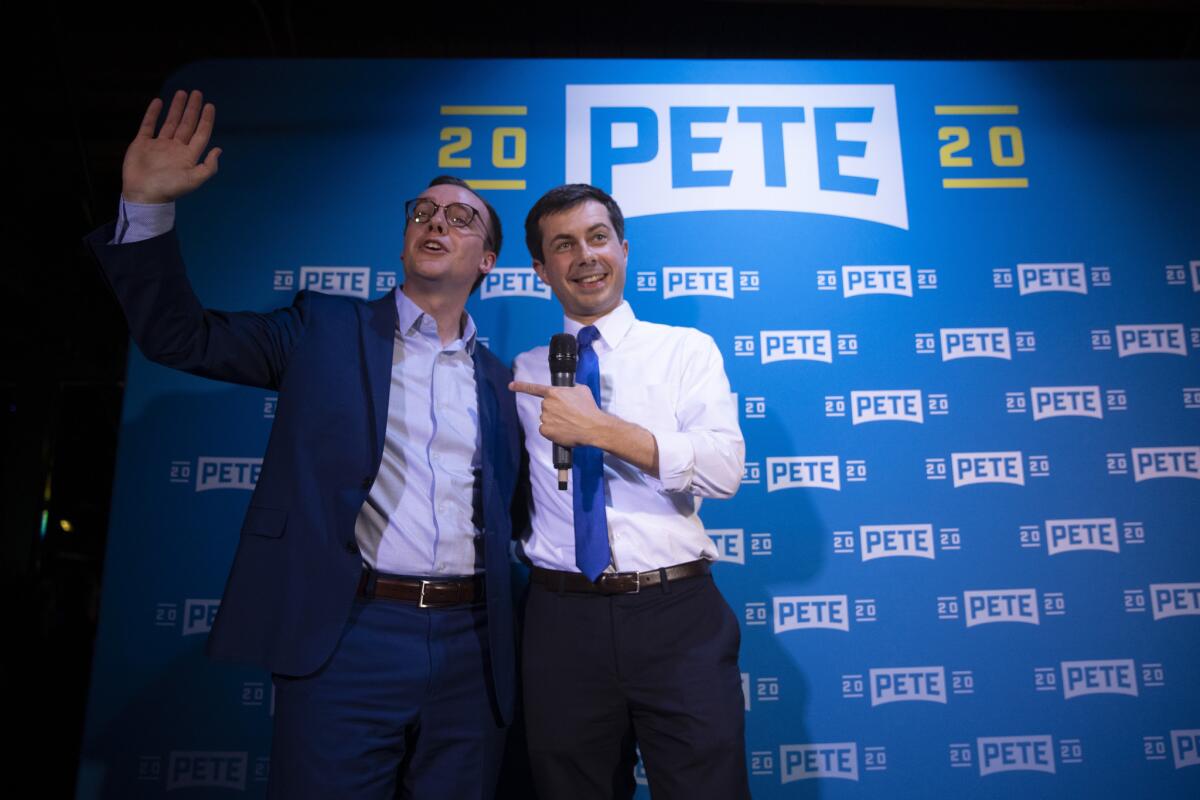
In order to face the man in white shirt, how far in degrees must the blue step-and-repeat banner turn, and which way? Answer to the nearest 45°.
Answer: approximately 45° to its right

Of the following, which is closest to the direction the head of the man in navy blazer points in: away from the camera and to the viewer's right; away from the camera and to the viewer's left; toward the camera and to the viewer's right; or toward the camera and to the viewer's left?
toward the camera and to the viewer's left

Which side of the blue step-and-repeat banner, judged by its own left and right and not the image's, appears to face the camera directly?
front
